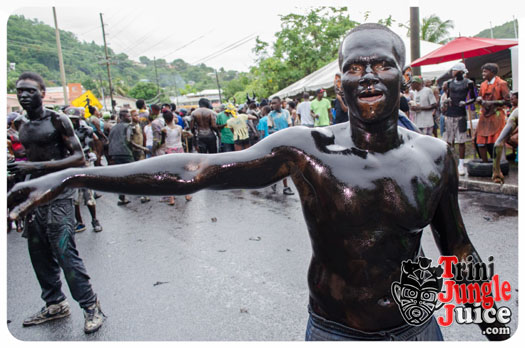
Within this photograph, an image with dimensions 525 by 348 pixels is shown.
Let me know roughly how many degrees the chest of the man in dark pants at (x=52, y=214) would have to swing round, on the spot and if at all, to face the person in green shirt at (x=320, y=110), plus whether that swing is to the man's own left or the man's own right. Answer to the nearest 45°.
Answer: approximately 180°

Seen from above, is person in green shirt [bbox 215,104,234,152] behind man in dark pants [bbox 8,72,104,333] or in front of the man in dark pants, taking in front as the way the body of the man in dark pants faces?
behind

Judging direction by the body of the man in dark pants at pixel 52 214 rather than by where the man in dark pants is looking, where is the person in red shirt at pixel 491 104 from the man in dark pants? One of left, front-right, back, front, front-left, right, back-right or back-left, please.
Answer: back-left

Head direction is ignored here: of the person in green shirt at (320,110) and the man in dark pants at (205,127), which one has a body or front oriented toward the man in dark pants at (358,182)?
the person in green shirt

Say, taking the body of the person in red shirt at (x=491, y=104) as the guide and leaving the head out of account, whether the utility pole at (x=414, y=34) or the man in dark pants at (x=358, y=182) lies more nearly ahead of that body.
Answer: the man in dark pants

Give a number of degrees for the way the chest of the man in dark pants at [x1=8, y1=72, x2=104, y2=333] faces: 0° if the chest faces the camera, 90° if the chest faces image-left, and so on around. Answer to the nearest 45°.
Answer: approximately 45°

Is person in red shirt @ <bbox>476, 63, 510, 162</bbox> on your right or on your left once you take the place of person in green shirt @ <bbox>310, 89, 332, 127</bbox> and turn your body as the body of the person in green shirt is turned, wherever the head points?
on your left

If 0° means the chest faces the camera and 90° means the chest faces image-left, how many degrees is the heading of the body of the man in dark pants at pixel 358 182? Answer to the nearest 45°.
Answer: approximately 0°

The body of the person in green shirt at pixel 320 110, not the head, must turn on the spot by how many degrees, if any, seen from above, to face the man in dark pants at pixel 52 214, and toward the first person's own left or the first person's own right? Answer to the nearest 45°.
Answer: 0° — they already face them

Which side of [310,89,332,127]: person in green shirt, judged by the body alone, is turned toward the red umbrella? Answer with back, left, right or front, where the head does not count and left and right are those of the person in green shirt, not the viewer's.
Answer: left

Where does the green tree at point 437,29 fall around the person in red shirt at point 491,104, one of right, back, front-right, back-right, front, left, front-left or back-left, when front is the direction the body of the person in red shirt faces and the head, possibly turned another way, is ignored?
back-right

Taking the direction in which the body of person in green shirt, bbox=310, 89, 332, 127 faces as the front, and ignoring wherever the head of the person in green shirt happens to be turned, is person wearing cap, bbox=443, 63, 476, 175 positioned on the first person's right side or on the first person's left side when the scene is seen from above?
on the first person's left side
